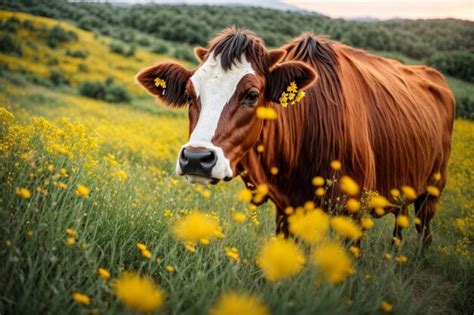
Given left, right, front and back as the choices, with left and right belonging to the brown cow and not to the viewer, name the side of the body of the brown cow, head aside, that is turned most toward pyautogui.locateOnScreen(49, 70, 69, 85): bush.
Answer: right

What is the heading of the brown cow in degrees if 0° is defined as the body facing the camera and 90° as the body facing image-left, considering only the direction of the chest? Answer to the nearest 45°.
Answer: approximately 45°

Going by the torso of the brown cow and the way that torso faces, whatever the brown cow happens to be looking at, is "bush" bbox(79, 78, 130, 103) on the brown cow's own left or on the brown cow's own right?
on the brown cow's own right

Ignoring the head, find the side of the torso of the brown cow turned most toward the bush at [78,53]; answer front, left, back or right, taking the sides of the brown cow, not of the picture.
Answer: right

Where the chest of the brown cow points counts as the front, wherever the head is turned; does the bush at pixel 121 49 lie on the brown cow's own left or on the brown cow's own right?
on the brown cow's own right

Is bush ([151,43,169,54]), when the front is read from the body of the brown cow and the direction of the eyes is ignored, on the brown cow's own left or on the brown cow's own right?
on the brown cow's own right

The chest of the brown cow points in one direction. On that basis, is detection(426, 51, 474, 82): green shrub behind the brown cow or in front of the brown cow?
behind
